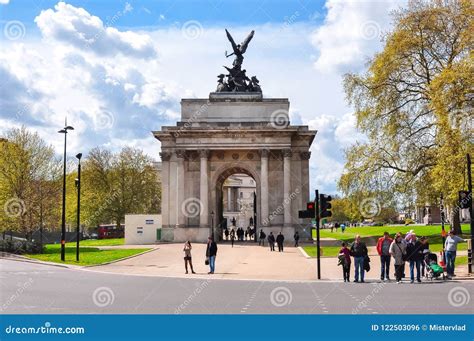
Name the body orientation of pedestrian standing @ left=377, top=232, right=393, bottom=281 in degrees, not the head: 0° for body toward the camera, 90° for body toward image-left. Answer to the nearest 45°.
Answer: approximately 0°

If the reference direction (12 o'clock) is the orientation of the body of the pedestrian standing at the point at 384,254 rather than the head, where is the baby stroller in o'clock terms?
The baby stroller is roughly at 9 o'clock from the pedestrian standing.

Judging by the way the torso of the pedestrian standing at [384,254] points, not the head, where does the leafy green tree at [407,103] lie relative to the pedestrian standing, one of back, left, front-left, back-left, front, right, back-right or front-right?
back

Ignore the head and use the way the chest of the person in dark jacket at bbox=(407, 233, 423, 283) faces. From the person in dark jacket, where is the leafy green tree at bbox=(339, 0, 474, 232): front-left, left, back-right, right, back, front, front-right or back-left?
back

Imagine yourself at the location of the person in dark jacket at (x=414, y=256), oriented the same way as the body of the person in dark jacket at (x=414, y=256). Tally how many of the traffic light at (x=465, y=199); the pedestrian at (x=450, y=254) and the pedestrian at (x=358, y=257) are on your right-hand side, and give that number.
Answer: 1

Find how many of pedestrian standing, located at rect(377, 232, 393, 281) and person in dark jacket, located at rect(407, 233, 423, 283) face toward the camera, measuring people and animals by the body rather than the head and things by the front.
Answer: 2

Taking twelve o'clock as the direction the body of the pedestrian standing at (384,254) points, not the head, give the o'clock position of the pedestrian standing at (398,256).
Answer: the pedestrian standing at (398,256) is roughly at 10 o'clock from the pedestrian standing at (384,254).

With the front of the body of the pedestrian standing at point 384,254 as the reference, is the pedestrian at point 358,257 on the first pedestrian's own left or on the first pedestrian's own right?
on the first pedestrian's own right

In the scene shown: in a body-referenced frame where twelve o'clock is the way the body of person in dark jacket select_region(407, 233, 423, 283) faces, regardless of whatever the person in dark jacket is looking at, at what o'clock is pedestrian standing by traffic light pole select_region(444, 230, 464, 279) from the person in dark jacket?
The pedestrian standing by traffic light pole is roughly at 8 o'clock from the person in dark jacket.

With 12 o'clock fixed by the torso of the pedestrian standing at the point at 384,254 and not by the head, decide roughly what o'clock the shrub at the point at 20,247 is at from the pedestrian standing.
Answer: The shrub is roughly at 4 o'clock from the pedestrian standing.

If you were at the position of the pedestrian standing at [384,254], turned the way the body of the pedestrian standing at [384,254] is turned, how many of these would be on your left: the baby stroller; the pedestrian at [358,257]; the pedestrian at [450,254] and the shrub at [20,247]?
2
